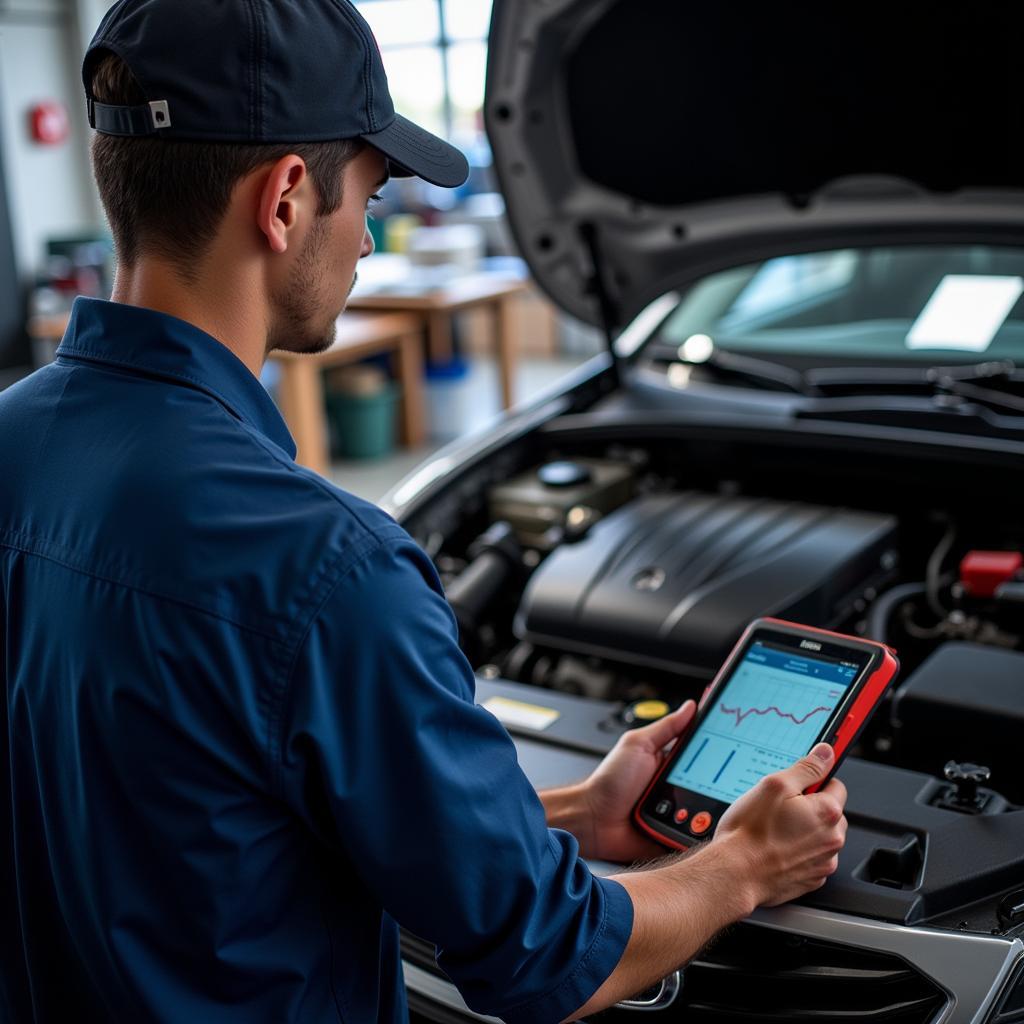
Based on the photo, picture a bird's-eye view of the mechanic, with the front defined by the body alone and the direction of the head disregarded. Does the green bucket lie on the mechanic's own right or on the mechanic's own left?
on the mechanic's own left

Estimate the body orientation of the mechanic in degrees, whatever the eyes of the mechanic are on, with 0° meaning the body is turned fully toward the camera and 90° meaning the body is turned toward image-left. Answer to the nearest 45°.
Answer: approximately 225°

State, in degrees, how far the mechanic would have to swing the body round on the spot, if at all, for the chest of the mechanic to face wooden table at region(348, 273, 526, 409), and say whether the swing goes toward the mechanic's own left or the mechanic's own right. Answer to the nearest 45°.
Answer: approximately 45° to the mechanic's own left

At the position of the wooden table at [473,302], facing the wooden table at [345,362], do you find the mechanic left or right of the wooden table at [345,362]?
left

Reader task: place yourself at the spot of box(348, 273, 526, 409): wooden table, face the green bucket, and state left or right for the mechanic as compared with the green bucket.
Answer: left

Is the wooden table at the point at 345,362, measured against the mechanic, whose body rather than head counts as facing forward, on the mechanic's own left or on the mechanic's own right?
on the mechanic's own left

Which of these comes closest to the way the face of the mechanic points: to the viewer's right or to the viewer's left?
to the viewer's right
